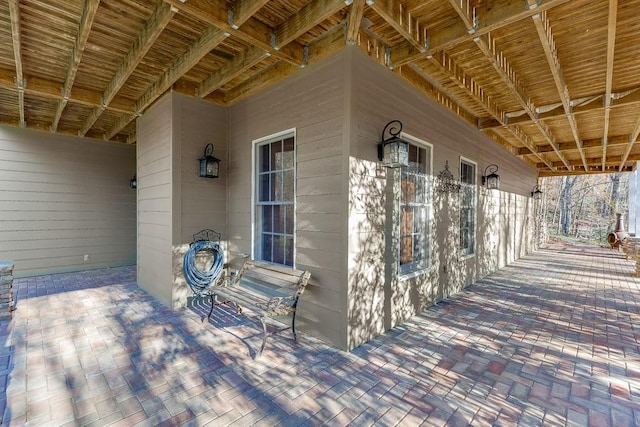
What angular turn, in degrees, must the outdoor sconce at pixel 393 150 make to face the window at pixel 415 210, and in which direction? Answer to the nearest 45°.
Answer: approximately 135° to its left

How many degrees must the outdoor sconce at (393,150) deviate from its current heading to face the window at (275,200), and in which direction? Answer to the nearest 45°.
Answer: approximately 135° to its right

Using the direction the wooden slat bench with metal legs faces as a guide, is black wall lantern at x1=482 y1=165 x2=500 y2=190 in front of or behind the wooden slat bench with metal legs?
behind

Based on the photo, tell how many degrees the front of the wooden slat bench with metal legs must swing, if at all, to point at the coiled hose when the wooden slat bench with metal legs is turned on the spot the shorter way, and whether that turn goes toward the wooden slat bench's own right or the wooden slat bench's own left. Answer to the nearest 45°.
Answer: approximately 90° to the wooden slat bench's own right

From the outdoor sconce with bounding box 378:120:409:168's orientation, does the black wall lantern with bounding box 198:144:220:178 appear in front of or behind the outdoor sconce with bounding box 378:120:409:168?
behind

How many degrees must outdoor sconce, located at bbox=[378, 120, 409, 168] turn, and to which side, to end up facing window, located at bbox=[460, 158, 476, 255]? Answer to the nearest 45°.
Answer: approximately 90° to its left

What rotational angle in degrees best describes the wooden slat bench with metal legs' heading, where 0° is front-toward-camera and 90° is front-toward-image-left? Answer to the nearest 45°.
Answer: approximately 45°

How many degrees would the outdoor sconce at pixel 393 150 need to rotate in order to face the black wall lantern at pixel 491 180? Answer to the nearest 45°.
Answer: approximately 90° to its left

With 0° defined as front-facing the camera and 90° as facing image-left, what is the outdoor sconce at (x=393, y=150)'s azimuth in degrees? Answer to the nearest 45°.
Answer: approximately 315°
